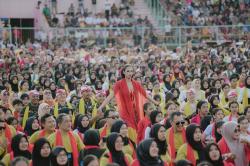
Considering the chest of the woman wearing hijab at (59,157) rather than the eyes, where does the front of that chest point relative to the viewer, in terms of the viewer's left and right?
facing the viewer and to the right of the viewer

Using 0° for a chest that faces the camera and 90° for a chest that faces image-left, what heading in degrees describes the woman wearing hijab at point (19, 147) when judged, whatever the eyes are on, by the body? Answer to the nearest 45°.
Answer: approximately 315°

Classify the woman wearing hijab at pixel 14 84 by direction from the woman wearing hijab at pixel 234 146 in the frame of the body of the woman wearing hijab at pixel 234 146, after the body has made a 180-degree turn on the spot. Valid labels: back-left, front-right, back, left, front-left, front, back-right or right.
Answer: front

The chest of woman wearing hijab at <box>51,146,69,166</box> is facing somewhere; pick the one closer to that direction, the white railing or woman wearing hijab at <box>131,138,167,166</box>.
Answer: the woman wearing hijab
